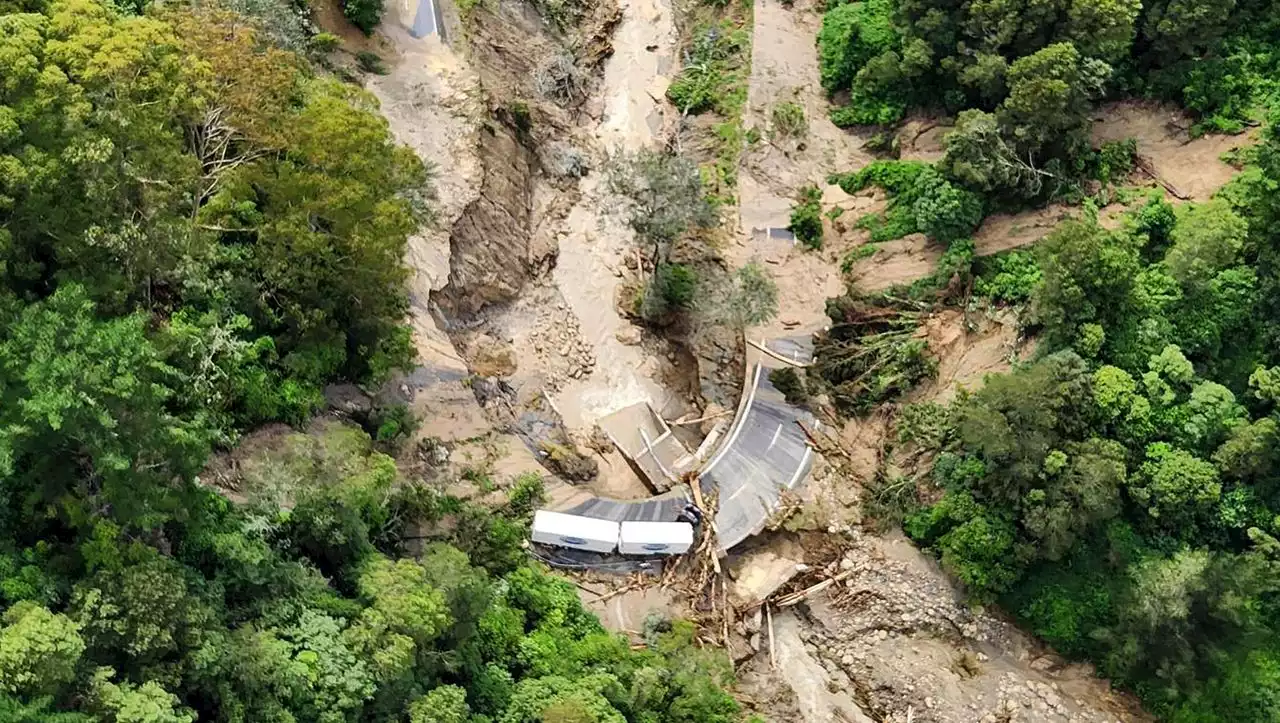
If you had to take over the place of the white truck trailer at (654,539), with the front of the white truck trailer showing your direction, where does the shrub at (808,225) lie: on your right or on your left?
on your left

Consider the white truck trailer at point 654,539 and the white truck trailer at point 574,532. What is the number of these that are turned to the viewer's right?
2

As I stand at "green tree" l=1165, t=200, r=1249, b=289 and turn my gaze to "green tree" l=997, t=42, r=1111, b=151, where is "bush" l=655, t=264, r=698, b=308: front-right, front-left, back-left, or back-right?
front-left

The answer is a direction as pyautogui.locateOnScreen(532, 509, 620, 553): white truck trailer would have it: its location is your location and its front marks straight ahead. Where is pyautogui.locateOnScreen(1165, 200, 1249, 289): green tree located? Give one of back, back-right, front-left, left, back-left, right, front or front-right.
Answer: front

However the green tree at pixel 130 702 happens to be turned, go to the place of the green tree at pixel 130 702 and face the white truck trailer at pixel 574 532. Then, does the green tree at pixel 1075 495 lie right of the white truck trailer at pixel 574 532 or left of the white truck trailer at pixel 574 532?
right

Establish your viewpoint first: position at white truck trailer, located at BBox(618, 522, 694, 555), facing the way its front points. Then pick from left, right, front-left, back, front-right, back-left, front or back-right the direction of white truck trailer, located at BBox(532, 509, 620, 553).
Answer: back

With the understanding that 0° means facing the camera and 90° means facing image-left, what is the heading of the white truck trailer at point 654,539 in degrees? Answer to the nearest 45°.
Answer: approximately 270°

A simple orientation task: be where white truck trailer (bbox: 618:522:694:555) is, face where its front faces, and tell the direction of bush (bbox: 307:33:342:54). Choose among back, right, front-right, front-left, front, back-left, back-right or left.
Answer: back-left

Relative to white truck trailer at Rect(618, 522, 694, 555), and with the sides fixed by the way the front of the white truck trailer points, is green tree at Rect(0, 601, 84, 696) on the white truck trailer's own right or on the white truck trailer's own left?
on the white truck trailer's own right

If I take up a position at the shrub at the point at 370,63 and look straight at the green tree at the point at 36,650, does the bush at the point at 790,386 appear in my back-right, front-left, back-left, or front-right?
front-left

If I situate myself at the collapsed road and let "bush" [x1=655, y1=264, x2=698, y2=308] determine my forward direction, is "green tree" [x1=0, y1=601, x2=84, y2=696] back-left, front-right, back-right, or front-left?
back-left

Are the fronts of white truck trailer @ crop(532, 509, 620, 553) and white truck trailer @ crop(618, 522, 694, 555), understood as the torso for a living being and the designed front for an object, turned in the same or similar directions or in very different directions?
same or similar directions

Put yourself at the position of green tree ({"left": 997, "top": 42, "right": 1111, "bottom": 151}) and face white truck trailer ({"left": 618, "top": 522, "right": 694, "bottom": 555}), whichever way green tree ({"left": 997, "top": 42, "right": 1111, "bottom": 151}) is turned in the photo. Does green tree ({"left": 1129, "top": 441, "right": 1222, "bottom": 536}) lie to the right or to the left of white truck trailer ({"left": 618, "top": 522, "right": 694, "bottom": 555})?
left

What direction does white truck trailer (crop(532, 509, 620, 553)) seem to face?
to the viewer's right

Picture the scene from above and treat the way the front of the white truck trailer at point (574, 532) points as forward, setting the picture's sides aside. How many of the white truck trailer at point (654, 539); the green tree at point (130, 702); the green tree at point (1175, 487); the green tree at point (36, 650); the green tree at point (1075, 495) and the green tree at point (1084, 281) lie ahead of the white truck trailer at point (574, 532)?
4

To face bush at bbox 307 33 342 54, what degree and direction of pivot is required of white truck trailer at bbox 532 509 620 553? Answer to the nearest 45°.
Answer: approximately 135° to its left

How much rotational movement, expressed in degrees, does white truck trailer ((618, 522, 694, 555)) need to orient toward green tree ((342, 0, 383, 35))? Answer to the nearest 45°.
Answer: approximately 135° to its left

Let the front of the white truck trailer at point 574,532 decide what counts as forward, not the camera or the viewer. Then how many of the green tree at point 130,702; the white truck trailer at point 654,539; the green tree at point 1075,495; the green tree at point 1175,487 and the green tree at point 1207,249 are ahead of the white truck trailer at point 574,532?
4
